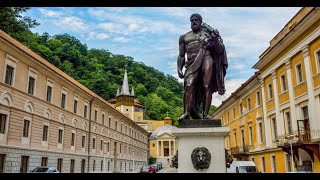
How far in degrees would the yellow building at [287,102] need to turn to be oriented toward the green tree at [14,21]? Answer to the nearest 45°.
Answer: approximately 45° to its right

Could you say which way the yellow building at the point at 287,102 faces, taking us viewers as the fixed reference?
facing the viewer and to the left of the viewer

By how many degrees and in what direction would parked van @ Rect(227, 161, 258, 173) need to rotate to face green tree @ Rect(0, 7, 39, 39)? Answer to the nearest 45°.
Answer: approximately 135° to its right

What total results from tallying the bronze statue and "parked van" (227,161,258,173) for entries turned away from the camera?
0

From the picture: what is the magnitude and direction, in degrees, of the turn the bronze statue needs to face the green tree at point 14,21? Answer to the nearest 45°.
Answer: approximately 135° to its right

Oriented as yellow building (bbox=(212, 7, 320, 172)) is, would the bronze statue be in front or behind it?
in front

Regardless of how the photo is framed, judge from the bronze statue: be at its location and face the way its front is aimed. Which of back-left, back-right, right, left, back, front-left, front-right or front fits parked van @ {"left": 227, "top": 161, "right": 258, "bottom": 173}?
back

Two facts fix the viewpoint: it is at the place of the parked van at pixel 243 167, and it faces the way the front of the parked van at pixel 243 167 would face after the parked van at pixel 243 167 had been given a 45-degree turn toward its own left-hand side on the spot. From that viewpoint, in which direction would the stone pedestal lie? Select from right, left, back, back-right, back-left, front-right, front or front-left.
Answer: right
